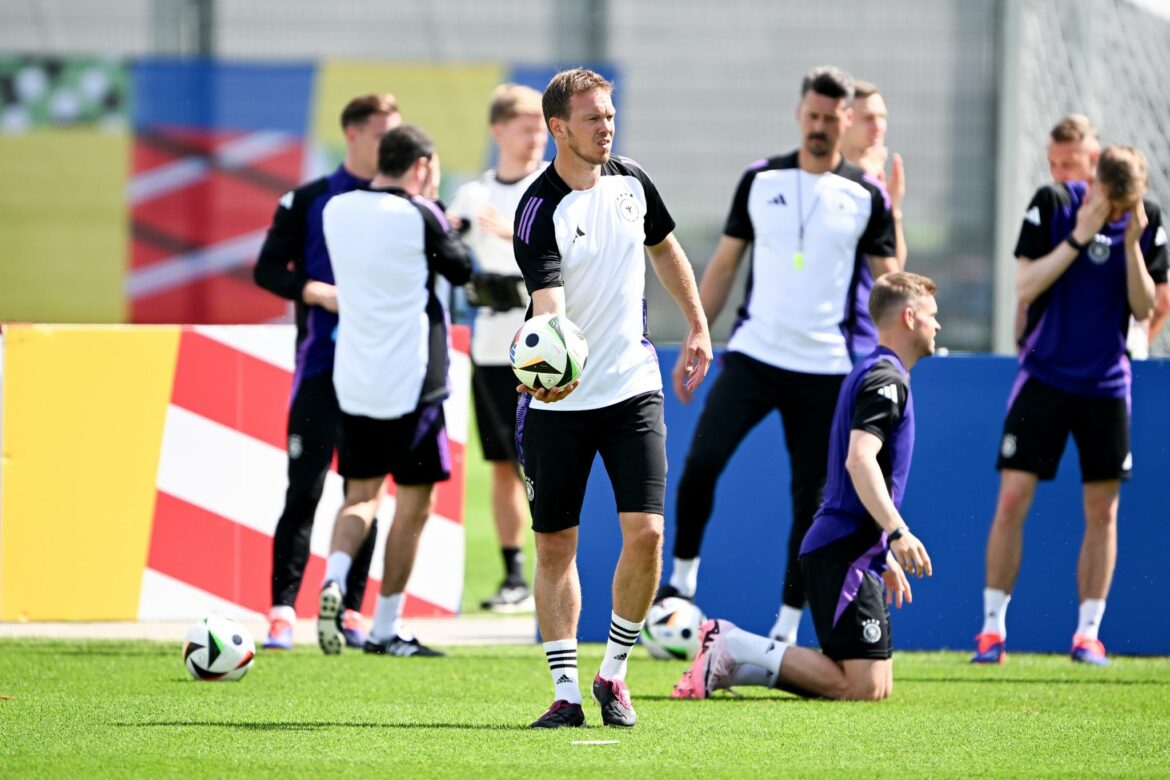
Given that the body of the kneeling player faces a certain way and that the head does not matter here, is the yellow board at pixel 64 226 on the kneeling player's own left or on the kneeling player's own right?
on the kneeling player's own left

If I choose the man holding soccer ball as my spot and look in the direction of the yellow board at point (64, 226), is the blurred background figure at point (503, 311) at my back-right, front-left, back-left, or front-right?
front-right

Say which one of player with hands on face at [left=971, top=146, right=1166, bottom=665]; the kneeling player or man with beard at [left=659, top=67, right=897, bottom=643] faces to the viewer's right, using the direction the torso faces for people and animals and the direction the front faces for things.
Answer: the kneeling player

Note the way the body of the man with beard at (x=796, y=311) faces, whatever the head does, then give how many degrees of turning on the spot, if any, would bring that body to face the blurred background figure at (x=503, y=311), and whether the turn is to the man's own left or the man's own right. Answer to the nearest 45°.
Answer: approximately 135° to the man's own right

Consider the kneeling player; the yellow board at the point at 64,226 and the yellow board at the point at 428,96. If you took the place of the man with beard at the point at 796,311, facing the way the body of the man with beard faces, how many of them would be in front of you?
1

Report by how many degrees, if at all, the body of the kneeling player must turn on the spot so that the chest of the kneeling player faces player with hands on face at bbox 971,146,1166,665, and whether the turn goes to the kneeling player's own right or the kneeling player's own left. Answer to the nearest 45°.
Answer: approximately 45° to the kneeling player's own left

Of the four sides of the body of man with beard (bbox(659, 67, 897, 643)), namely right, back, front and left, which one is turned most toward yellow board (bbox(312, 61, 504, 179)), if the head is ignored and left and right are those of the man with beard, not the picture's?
back

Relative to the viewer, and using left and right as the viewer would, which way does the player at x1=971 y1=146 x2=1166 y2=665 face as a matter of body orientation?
facing the viewer

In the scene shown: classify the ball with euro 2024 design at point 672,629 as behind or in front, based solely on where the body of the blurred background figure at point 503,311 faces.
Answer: in front

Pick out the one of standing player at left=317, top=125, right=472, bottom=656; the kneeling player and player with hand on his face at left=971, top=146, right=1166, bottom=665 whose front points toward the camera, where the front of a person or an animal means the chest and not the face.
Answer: player with hand on his face at left=971, top=146, right=1166, bottom=665

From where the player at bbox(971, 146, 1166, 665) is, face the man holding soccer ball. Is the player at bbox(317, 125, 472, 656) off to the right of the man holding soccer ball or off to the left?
right

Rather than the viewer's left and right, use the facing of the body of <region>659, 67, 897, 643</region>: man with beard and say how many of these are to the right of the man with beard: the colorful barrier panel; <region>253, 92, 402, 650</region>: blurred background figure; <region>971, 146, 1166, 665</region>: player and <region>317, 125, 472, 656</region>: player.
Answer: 3

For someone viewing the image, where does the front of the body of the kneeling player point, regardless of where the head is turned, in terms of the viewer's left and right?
facing to the right of the viewer

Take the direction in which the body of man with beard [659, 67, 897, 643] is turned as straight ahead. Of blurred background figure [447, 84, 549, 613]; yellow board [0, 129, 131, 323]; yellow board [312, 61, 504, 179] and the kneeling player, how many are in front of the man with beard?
1

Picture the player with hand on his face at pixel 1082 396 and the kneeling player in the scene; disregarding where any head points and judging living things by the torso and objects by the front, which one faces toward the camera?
the player with hand on his face

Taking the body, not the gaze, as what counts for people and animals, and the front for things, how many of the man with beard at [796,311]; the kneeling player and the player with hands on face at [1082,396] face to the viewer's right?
1

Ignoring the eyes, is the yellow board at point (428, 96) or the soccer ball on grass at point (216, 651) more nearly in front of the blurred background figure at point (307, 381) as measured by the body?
the soccer ball on grass

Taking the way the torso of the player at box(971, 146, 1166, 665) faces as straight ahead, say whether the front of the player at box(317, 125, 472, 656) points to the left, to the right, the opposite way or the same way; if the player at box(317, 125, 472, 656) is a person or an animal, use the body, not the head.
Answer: the opposite way

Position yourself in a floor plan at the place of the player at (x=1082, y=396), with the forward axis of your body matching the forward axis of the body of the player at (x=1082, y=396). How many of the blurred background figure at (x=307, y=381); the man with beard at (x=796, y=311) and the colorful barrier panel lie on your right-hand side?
3

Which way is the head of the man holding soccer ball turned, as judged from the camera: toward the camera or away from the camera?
toward the camera
